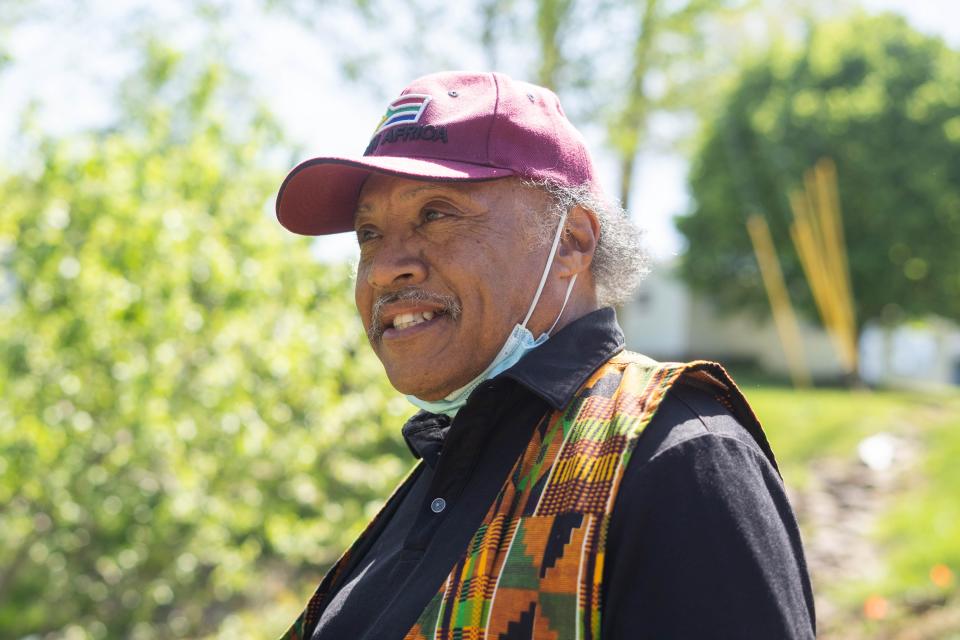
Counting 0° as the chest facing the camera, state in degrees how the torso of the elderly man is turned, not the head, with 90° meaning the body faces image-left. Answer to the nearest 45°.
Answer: approximately 45°

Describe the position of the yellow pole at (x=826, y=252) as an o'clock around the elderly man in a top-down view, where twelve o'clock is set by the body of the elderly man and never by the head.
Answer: The yellow pole is roughly at 5 o'clock from the elderly man.

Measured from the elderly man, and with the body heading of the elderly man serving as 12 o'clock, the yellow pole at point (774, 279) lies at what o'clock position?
The yellow pole is roughly at 5 o'clock from the elderly man.

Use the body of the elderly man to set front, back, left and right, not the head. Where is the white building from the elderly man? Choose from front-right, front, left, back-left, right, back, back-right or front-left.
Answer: back-right
